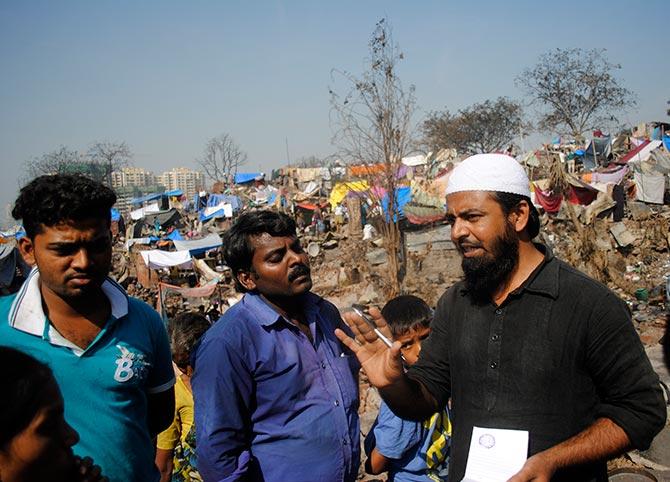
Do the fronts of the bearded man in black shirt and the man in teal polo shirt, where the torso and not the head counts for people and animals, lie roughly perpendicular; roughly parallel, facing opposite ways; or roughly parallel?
roughly perpendicular

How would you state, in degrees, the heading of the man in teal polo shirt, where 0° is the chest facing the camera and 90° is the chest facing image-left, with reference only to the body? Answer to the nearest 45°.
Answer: approximately 0°

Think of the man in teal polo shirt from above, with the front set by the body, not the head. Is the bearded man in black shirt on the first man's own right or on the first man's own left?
on the first man's own left

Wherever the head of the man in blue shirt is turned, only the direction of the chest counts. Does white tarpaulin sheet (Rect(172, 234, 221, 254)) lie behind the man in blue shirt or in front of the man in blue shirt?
behind

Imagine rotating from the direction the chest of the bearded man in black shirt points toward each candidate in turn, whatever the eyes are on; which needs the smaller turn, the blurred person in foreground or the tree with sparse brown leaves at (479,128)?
the blurred person in foreground

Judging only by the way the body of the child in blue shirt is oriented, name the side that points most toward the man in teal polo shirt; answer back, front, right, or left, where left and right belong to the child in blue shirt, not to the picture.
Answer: right

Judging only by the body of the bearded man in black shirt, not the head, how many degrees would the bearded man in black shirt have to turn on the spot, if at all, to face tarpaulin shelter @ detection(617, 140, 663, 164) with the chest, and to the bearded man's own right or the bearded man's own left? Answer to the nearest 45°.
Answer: approximately 135° to the bearded man's own right
